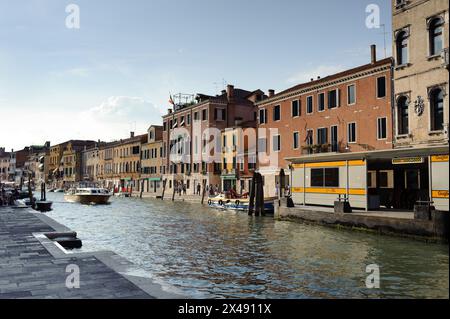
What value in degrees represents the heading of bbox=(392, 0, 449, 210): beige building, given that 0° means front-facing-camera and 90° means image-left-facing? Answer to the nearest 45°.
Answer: approximately 45°

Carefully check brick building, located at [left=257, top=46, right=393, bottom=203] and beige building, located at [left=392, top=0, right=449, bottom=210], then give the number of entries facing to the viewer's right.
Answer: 0

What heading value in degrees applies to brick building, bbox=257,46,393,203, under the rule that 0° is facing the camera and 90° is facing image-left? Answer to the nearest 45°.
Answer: approximately 45°

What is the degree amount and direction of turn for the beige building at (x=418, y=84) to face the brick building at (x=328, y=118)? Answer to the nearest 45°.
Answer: approximately 90° to its right

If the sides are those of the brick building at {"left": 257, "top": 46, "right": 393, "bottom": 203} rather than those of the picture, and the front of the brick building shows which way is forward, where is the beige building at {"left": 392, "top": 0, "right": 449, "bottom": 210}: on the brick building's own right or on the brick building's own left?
on the brick building's own left

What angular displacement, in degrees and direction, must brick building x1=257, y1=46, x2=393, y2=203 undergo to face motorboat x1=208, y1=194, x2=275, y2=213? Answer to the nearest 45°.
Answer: approximately 45° to its right

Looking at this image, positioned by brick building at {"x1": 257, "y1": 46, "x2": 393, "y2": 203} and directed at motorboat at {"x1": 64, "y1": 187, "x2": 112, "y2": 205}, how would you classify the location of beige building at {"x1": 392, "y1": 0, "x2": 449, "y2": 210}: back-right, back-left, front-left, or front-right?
back-left

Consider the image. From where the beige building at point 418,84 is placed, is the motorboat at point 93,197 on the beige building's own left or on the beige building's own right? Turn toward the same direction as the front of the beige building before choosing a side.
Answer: on the beige building's own right
